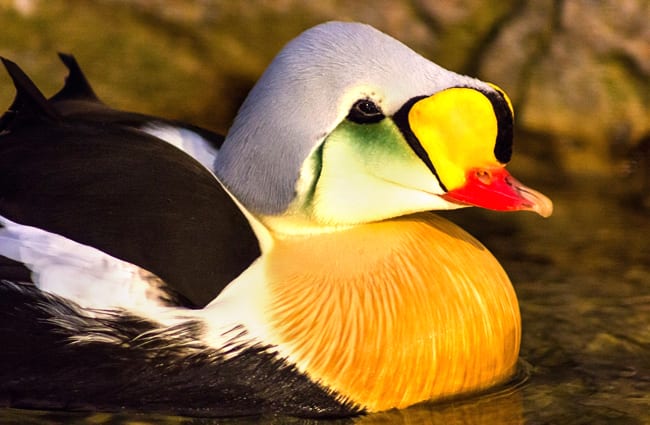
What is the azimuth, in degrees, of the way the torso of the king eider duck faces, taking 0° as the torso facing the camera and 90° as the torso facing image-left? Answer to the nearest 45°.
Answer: approximately 270°
